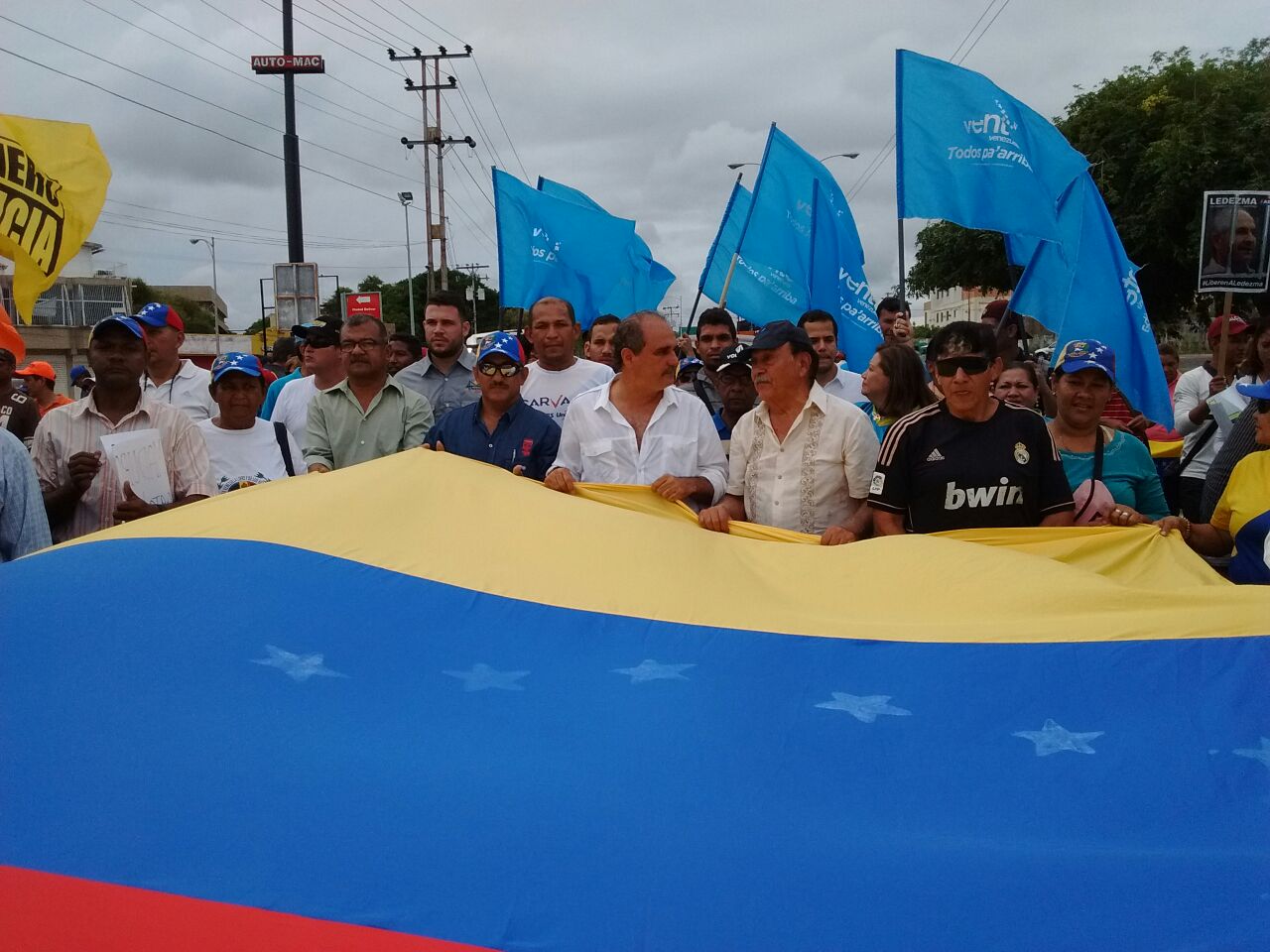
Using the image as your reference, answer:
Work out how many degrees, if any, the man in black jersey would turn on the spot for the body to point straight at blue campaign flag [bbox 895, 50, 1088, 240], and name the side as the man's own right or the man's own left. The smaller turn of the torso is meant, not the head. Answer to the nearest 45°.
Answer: approximately 180°

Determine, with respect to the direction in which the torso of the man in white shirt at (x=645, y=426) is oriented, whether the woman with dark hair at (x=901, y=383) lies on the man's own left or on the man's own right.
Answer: on the man's own left

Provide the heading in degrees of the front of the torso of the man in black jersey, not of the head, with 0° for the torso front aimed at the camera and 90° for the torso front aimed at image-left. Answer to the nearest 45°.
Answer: approximately 0°

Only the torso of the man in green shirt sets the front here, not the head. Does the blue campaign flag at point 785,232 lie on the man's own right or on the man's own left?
on the man's own left
